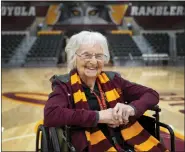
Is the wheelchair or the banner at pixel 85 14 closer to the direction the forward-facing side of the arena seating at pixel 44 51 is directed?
the wheelchair

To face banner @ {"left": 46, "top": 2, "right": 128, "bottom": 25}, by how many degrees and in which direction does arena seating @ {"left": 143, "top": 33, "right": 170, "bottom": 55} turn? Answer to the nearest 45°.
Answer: approximately 45° to its right

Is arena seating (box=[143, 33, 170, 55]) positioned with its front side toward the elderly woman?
yes

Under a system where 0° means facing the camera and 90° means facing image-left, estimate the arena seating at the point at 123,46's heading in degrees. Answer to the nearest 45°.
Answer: approximately 0°

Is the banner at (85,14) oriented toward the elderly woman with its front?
yes

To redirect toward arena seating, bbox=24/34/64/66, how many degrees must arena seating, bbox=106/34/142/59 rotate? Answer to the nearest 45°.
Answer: approximately 90° to its right
